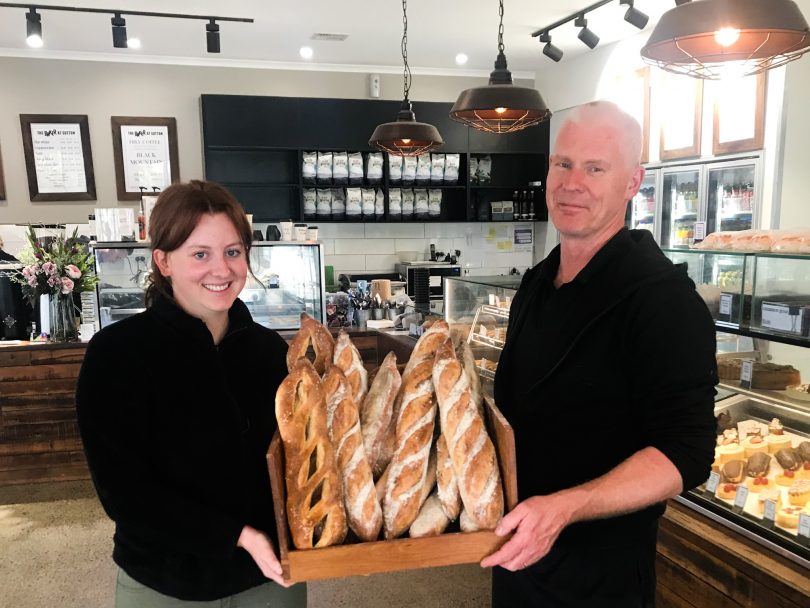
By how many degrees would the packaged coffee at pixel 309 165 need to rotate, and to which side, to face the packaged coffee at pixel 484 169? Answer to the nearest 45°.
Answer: approximately 90° to its left

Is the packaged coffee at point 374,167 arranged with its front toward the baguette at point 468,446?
yes

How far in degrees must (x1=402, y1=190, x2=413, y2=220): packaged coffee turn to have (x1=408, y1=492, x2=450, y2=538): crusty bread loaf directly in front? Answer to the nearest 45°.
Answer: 0° — it already faces it

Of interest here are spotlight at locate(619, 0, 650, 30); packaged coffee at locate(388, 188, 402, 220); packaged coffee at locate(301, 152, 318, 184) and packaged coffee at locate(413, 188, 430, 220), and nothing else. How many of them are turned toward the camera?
3

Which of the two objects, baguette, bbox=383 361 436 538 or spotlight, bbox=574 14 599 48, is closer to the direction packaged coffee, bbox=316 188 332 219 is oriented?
the baguette

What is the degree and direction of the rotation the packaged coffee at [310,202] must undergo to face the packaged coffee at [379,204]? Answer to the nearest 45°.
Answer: approximately 90° to its left

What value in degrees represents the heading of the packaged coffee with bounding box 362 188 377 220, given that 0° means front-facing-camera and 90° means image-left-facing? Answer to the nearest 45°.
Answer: approximately 0°

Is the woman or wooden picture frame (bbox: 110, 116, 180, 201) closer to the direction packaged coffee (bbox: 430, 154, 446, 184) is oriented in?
the woman
